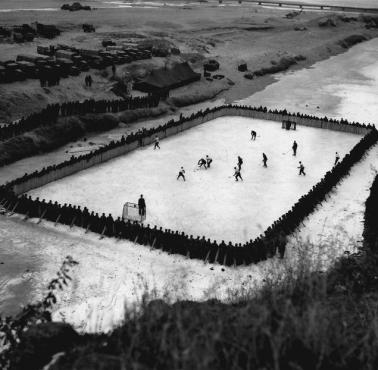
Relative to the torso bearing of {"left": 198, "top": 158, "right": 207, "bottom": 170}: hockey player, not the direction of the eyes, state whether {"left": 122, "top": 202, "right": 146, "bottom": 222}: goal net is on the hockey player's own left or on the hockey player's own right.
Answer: on the hockey player's own left

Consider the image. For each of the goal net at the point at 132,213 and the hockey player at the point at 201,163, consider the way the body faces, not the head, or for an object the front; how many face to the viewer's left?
1

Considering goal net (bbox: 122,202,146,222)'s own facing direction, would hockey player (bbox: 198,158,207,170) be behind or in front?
in front

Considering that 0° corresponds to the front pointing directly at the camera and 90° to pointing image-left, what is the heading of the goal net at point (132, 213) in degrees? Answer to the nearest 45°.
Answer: approximately 225°

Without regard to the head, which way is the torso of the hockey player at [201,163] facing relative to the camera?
to the viewer's left

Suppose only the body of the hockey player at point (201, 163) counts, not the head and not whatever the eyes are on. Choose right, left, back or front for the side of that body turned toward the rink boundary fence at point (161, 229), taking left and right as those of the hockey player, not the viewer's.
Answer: left
